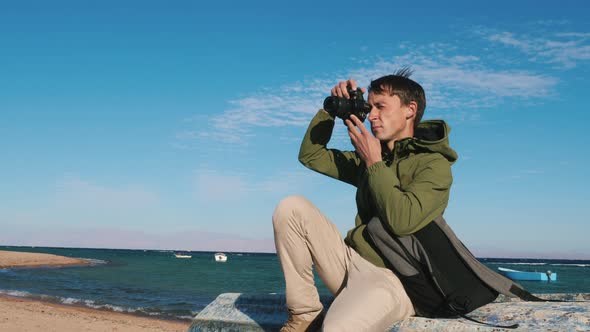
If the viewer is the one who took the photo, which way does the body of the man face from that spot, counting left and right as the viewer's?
facing to the left of the viewer

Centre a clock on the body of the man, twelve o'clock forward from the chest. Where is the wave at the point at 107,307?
The wave is roughly at 2 o'clock from the man.
